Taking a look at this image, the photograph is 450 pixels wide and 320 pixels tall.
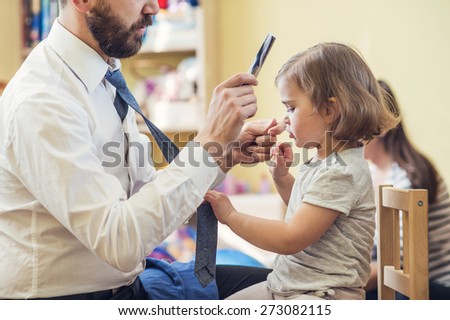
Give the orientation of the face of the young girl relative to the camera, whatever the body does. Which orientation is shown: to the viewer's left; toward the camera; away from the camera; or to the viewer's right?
to the viewer's left

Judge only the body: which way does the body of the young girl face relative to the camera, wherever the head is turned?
to the viewer's left
